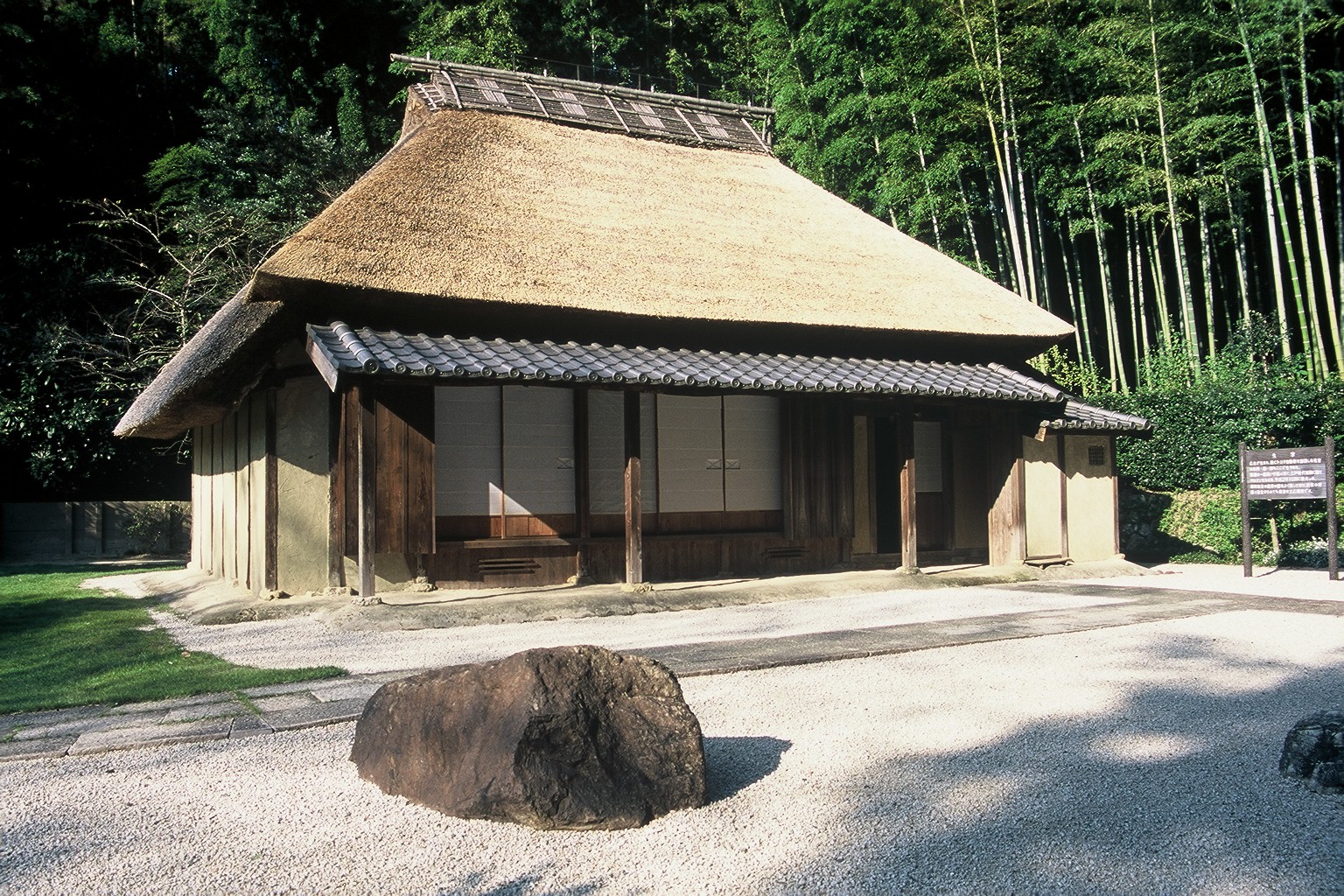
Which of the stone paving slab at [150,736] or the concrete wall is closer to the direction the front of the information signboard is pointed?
the stone paving slab

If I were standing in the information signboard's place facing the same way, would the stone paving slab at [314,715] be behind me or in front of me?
in front

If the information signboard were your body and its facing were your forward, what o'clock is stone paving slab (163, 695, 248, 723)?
The stone paving slab is roughly at 1 o'clock from the information signboard.

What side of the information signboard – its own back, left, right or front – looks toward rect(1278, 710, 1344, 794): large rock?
front

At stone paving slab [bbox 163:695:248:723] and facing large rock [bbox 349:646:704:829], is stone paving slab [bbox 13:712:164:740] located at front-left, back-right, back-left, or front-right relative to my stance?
back-right

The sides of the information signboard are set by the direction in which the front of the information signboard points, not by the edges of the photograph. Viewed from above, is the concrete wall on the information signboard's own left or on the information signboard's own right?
on the information signboard's own right

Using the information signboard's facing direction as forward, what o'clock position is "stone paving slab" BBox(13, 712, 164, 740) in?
The stone paving slab is roughly at 1 o'clock from the information signboard.

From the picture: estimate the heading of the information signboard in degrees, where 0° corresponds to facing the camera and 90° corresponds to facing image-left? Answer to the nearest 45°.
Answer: approximately 0°

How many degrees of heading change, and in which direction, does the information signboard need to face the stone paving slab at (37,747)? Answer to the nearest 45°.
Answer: approximately 45° to its right

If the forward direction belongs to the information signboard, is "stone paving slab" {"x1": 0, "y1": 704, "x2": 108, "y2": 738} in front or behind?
in front

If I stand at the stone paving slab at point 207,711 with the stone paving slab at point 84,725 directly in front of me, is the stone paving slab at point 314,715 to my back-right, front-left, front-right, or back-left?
back-left

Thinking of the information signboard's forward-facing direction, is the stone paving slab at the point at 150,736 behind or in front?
in front

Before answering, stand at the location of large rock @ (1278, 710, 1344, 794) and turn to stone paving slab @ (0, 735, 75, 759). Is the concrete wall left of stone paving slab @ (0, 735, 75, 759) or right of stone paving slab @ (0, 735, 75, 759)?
right
